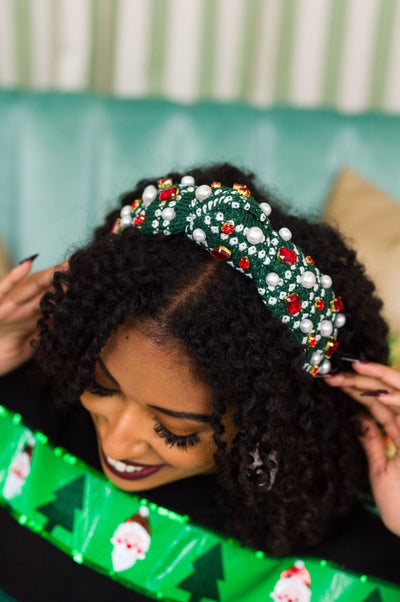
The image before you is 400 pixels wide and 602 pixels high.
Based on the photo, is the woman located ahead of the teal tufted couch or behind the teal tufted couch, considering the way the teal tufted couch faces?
ahead

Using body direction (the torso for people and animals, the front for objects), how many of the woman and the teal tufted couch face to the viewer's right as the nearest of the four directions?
0

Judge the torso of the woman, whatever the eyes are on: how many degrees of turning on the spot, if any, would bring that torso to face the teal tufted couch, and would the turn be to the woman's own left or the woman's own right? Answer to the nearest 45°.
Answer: approximately 135° to the woman's own right

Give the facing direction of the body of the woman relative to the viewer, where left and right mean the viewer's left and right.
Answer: facing the viewer and to the left of the viewer

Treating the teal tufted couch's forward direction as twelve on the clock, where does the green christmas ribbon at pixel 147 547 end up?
The green christmas ribbon is roughly at 12 o'clock from the teal tufted couch.

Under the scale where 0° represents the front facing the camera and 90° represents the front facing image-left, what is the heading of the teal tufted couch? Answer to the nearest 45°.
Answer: approximately 0°
